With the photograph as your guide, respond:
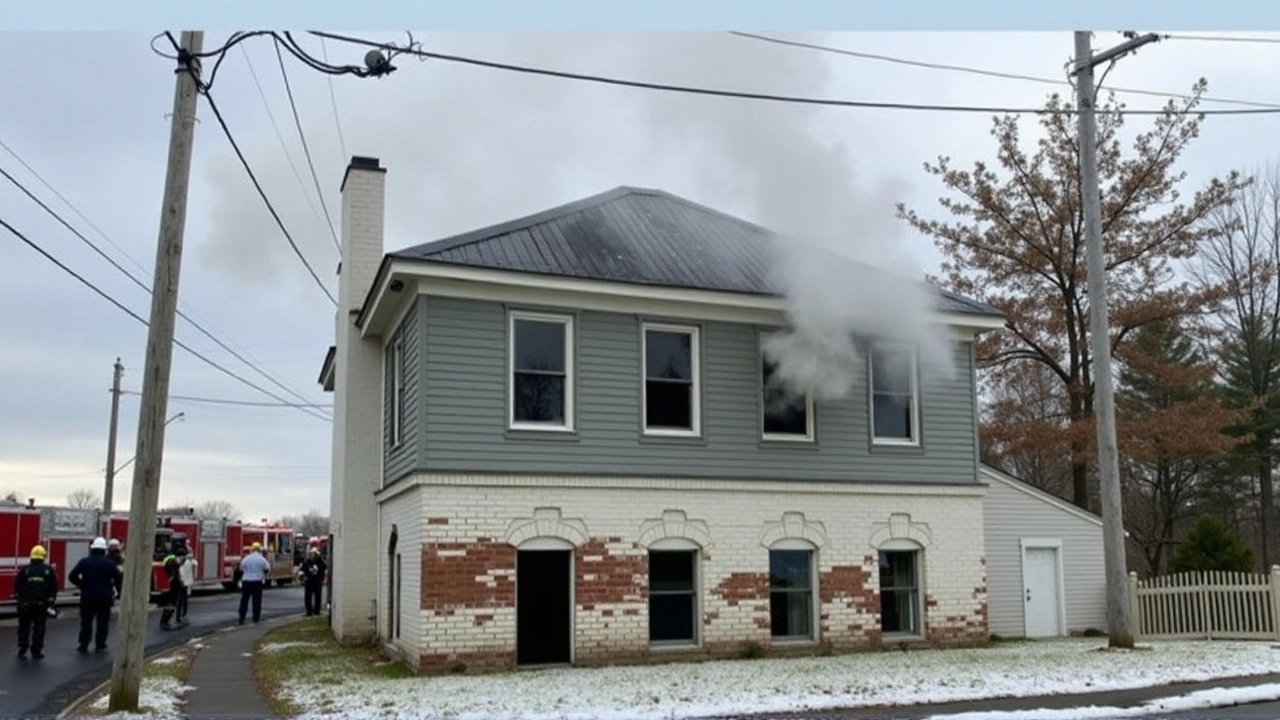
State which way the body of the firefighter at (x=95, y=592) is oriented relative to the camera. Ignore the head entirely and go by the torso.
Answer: away from the camera

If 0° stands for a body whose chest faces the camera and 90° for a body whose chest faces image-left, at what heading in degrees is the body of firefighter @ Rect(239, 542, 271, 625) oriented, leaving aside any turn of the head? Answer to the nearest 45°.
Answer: approximately 180°

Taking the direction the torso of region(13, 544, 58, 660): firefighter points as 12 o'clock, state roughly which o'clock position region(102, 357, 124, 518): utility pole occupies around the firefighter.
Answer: The utility pole is roughly at 12 o'clock from the firefighter.

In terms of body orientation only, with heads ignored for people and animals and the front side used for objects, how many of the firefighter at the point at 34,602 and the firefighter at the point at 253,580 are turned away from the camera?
2

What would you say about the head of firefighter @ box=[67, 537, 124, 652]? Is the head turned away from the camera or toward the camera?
away from the camera

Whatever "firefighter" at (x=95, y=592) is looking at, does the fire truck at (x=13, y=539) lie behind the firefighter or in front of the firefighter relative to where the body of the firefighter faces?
in front

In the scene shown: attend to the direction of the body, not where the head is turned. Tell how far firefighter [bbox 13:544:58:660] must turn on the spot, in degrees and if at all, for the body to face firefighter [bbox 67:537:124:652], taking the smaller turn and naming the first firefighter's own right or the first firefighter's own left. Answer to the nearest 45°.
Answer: approximately 90° to the first firefighter's own right

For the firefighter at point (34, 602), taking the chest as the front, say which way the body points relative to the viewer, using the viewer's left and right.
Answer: facing away from the viewer

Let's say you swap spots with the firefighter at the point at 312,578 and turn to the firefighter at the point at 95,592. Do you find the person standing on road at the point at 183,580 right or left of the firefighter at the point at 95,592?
right
